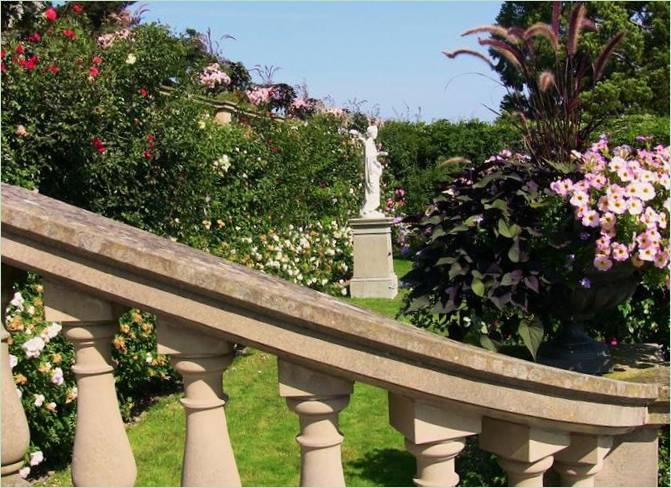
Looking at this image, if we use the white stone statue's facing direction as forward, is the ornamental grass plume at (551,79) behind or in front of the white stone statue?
in front

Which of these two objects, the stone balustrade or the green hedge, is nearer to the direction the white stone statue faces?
the stone balustrade

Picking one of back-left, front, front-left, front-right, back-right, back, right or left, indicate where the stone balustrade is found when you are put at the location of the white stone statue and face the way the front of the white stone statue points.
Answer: front-right

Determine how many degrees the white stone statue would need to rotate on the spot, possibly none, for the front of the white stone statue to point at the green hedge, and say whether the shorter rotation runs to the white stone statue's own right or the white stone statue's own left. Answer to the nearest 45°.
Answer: approximately 135° to the white stone statue's own left

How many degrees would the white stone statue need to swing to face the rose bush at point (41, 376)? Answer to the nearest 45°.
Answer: approximately 45° to its right

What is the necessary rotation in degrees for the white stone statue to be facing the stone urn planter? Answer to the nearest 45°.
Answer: approximately 45° to its right

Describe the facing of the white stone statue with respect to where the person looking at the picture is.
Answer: facing the viewer and to the right of the viewer
